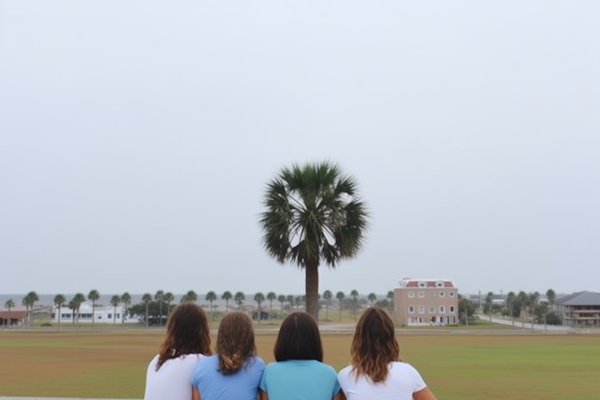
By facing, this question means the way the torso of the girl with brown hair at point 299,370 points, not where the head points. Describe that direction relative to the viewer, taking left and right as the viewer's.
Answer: facing away from the viewer

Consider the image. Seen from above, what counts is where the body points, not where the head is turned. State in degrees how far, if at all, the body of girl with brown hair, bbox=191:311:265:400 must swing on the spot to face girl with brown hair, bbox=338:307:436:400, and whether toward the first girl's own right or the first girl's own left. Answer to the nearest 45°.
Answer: approximately 90° to the first girl's own right

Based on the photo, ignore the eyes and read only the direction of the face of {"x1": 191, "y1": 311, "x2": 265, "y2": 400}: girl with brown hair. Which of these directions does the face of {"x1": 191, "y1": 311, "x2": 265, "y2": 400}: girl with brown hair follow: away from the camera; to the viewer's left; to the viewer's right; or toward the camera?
away from the camera

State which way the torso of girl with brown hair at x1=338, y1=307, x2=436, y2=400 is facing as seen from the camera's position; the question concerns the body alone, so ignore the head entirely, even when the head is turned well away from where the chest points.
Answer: away from the camera

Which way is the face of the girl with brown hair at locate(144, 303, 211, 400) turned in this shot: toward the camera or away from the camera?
away from the camera

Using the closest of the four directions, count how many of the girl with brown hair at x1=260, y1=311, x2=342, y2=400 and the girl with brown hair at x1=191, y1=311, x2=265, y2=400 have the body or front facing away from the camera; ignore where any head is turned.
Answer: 2

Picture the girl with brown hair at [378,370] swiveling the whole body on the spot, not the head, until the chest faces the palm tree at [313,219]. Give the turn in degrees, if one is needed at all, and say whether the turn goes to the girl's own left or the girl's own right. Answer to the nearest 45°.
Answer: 0° — they already face it

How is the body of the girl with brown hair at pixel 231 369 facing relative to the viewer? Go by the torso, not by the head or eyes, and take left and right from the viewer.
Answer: facing away from the viewer
